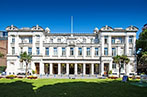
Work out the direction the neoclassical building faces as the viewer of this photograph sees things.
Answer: facing the viewer
